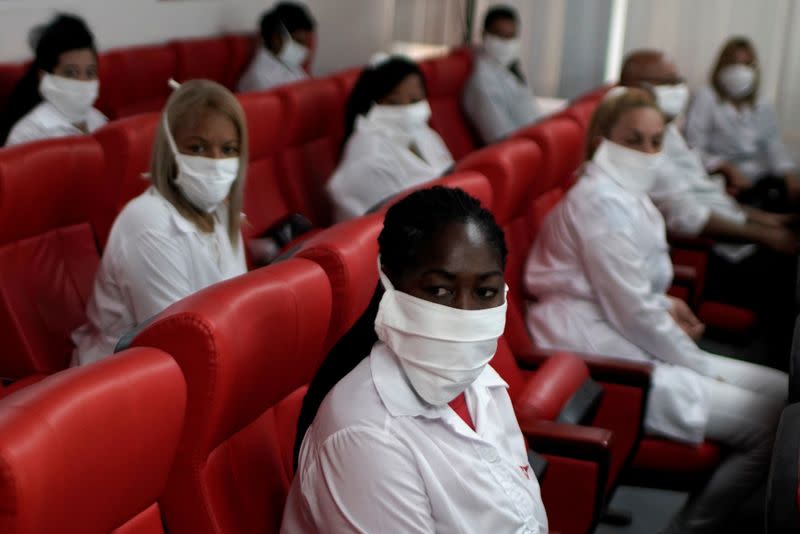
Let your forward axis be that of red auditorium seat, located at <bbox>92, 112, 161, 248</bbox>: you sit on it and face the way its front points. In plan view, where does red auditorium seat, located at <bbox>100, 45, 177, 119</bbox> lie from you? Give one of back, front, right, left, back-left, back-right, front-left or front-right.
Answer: back-left

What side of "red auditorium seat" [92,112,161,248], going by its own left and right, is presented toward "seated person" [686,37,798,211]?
left

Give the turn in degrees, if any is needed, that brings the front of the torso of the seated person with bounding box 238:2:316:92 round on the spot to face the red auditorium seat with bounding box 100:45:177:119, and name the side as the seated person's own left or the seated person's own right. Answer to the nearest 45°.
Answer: approximately 90° to the seated person's own right

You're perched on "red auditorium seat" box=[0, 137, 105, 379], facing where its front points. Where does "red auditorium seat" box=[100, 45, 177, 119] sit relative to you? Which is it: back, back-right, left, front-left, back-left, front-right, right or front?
back-left

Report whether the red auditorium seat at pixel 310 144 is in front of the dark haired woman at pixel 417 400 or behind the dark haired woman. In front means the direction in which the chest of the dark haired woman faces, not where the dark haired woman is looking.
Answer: behind

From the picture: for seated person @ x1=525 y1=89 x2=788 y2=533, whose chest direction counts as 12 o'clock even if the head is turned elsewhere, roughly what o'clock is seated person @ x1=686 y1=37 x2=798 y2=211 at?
seated person @ x1=686 y1=37 x2=798 y2=211 is roughly at 9 o'clock from seated person @ x1=525 y1=89 x2=788 y2=533.

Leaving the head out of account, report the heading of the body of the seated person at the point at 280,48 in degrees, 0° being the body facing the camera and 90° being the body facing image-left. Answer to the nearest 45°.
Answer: approximately 315°

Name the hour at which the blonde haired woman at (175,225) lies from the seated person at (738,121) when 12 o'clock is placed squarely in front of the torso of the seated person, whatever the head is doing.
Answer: The blonde haired woman is roughly at 2 o'clock from the seated person.

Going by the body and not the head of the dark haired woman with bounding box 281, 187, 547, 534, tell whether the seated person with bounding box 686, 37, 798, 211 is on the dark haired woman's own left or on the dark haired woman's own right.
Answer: on the dark haired woman's own left

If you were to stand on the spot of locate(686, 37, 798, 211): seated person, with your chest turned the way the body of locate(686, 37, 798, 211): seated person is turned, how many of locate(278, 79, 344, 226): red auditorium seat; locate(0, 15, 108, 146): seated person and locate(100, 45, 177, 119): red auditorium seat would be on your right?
3
